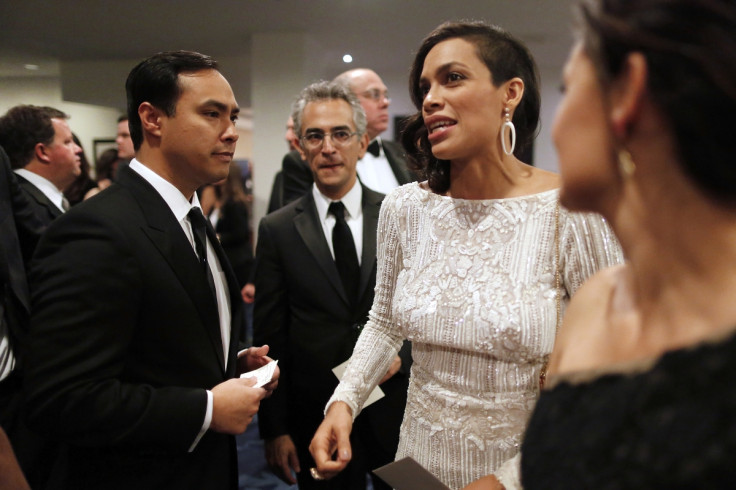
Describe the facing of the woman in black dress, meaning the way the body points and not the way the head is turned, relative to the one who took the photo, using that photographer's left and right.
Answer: facing away from the viewer and to the left of the viewer

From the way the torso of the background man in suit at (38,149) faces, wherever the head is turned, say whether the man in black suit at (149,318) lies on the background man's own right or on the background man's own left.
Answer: on the background man's own right

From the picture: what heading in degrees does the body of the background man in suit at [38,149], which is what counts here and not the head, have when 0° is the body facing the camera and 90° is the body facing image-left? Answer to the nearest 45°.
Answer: approximately 270°

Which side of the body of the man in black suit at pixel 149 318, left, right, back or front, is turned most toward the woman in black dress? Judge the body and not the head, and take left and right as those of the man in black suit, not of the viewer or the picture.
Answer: front

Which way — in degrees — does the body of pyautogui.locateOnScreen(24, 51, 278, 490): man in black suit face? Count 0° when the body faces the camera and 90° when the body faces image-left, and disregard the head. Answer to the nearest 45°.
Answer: approximately 315°

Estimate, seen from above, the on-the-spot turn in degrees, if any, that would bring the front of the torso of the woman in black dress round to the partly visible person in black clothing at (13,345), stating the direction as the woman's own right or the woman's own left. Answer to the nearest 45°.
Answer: approximately 45° to the woman's own left

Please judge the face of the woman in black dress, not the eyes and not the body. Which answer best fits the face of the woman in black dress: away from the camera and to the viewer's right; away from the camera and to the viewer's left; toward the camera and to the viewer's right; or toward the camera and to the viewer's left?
away from the camera and to the viewer's left

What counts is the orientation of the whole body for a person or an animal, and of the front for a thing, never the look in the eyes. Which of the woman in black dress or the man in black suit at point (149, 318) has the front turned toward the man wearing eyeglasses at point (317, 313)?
the woman in black dress

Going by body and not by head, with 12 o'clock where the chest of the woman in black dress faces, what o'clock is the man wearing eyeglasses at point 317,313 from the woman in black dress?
The man wearing eyeglasses is roughly at 12 o'clock from the woman in black dress.

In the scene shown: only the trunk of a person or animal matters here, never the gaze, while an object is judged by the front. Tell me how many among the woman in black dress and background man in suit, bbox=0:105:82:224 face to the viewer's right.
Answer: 1

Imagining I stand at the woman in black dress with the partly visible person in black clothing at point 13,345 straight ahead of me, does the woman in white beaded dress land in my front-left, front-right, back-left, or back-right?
front-right

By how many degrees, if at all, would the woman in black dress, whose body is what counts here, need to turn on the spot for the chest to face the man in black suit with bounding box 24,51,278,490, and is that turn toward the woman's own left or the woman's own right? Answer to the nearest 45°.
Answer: approximately 45° to the woman's own left

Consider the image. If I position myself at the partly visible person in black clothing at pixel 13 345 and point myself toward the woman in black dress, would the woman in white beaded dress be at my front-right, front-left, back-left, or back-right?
front-left
